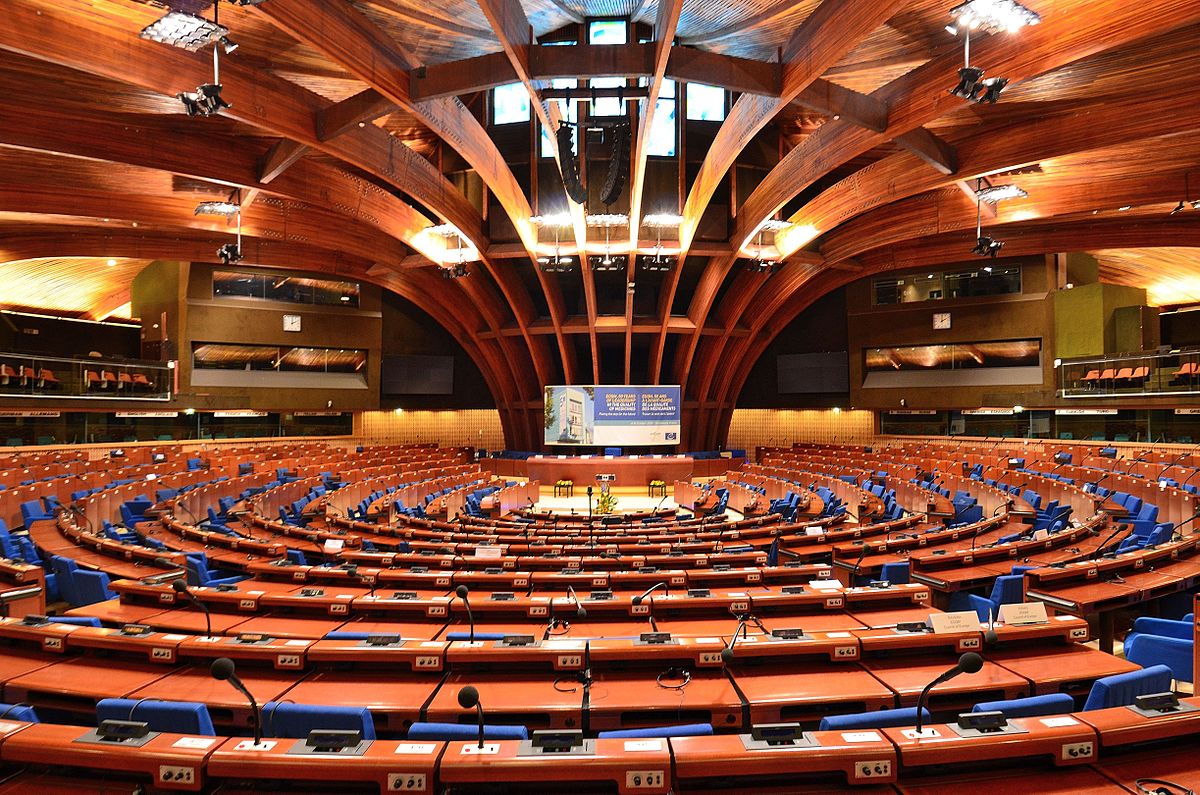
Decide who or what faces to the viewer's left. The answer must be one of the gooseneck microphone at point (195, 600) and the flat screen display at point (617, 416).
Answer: the gooseneck microphone

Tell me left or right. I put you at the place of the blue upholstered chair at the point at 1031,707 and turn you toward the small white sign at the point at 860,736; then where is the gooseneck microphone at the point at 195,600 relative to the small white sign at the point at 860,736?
right

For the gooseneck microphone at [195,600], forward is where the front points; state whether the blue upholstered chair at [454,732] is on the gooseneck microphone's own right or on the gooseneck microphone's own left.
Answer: on the gooseneck microphone's own left

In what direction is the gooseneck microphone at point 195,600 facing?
to the viewer's left

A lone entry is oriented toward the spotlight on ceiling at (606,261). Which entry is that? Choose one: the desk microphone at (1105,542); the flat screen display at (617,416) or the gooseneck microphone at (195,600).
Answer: the flat screen display

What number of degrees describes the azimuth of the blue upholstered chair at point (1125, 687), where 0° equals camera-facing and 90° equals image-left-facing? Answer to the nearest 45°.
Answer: approximately 135°

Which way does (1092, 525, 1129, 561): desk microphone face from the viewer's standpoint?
to the viewer's right

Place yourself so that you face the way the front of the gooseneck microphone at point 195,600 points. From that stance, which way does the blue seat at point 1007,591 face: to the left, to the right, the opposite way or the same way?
to the right

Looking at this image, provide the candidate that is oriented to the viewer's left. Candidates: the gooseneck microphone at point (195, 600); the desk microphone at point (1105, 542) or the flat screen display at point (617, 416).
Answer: the gooseneck microphone

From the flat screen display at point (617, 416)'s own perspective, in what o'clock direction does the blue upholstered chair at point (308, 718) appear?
The blue upholstered chair is roughly at 12 o'clock from the flat screen display.
